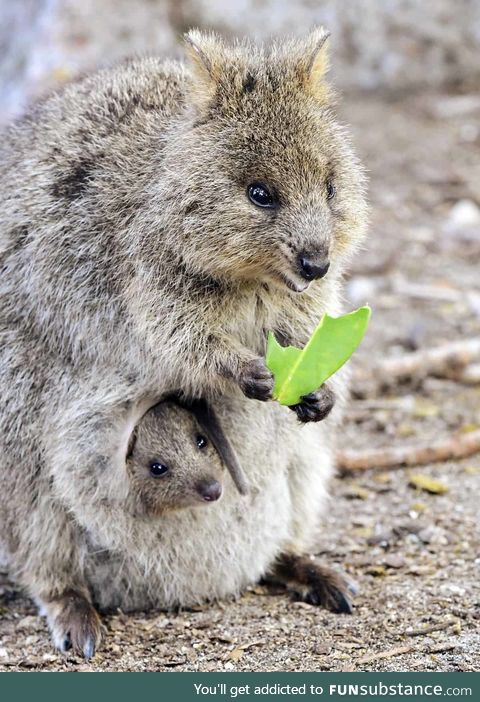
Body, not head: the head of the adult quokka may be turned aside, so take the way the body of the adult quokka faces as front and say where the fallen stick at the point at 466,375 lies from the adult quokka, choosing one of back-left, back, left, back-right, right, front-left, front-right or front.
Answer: left

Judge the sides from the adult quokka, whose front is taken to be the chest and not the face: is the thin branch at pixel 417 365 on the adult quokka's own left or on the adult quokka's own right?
on the adult quokka's own left

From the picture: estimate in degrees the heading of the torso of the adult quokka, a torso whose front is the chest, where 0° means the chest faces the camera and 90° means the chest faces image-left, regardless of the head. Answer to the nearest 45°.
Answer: approximately 315°

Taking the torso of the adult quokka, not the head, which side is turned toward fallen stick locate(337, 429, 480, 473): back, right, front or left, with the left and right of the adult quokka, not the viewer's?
left

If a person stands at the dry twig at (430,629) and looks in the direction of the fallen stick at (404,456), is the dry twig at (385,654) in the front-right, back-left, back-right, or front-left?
back-left
